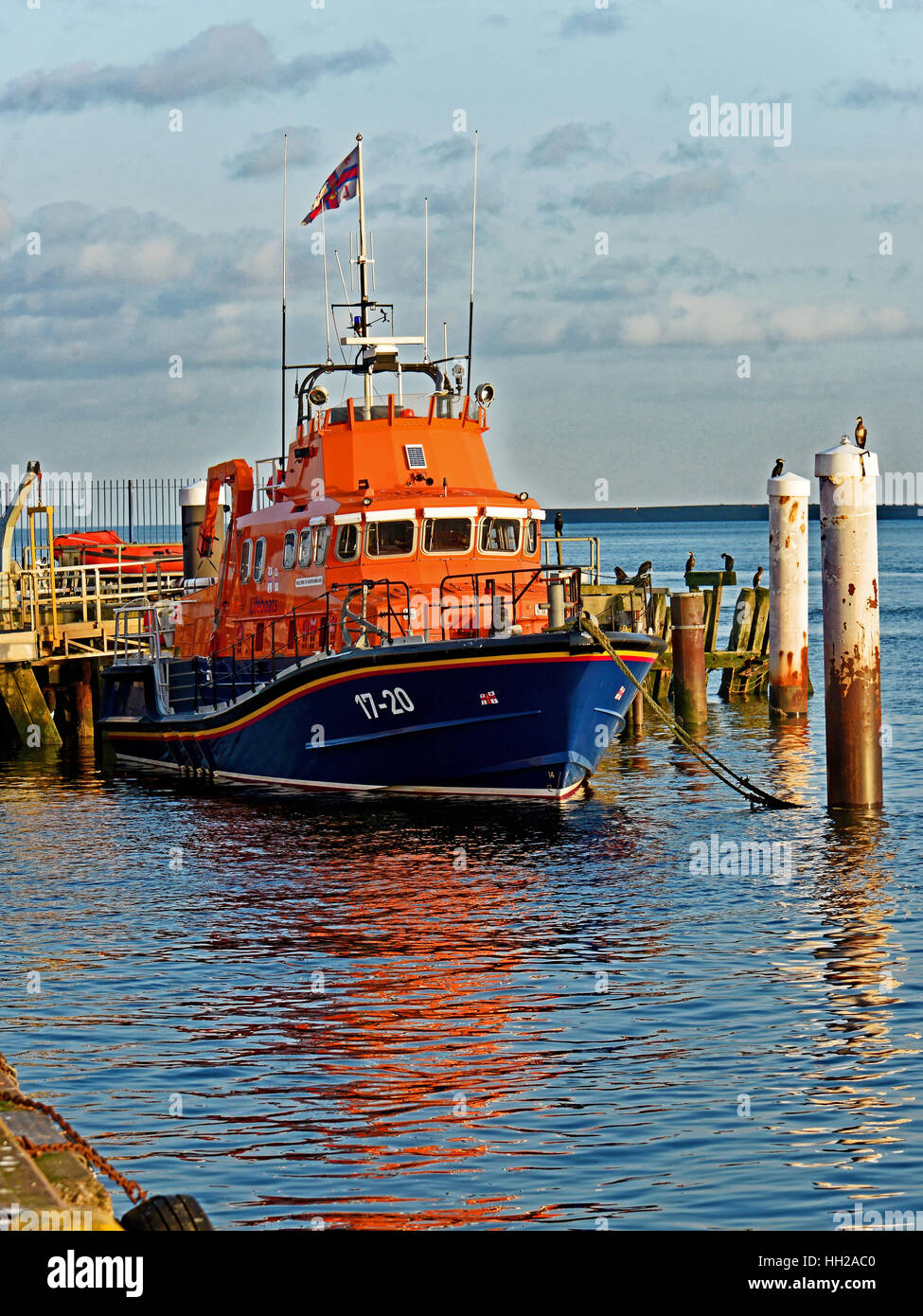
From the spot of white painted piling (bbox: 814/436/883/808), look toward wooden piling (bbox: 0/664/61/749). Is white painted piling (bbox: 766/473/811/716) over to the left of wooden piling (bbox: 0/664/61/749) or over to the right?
right

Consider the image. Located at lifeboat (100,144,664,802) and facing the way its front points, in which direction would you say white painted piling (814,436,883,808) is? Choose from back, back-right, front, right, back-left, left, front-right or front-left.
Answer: front

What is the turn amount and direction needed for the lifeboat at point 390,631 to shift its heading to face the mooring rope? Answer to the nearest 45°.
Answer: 0° — it already faces it

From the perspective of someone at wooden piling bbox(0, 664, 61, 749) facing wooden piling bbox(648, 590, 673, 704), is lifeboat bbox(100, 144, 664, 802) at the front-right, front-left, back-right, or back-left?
front-right

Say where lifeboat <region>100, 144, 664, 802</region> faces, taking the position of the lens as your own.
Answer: facing the viewer and to the right of the viewer

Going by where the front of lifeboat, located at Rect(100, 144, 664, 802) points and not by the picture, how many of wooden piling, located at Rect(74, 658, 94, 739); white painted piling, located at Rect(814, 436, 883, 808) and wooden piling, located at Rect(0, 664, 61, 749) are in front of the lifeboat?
1

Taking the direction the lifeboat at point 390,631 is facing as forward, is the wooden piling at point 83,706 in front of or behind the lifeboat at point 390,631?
behind

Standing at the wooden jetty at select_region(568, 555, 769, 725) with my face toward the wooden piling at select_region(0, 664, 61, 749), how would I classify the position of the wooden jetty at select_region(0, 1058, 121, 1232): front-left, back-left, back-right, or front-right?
front-left

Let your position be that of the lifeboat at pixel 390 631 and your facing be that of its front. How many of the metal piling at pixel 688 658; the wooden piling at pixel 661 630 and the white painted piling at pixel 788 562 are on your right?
0

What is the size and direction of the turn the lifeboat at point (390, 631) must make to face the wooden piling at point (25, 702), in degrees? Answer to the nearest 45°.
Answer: approximately 180°
